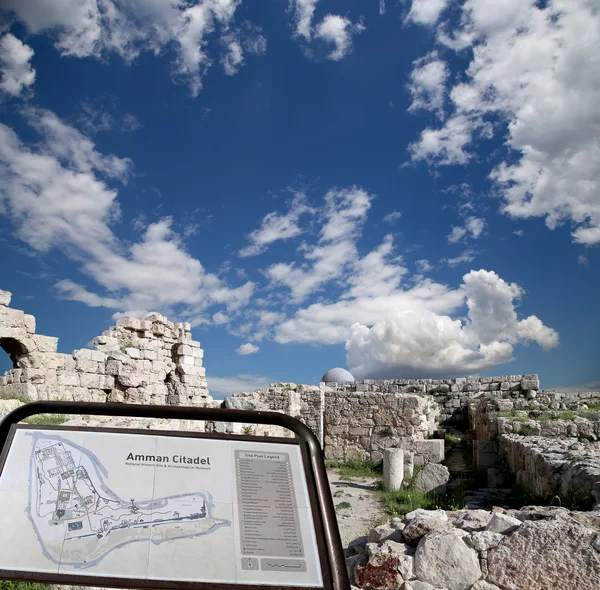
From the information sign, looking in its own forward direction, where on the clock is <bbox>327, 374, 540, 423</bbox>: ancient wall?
The ancient wall is roughly at 7 o'clock from the information sign.

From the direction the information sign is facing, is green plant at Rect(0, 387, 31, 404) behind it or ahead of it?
behind

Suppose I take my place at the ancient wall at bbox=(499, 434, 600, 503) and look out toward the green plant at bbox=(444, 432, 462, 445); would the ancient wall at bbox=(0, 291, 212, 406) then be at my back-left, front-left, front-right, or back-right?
front-left

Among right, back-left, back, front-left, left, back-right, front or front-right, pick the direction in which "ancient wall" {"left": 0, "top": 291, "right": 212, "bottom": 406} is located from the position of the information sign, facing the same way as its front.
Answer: back

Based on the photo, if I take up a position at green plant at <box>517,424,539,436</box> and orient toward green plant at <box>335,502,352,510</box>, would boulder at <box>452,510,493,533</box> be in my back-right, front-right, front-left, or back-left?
front-left

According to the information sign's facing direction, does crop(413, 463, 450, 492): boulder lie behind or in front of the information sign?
behind

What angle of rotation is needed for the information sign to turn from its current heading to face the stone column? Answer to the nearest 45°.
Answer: approximately 135° to its left

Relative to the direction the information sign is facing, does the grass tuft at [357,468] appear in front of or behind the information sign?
behind

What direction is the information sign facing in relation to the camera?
toward the camera

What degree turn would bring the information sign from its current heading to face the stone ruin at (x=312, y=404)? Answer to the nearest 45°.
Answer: approximately 180°

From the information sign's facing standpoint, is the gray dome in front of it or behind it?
behind
